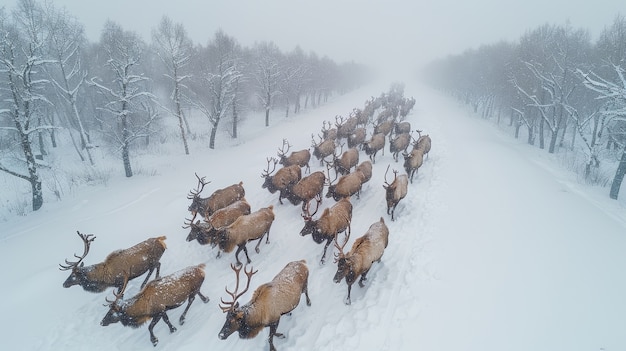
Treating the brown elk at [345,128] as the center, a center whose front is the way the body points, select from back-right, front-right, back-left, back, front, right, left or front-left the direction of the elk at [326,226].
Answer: front-left

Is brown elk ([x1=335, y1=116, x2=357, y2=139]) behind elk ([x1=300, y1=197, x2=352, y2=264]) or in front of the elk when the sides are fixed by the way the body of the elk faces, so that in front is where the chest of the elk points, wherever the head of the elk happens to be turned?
behind

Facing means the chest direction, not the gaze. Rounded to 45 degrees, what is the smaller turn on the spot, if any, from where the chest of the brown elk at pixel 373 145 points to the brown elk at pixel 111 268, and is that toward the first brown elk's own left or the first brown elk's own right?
0° — it already faces it

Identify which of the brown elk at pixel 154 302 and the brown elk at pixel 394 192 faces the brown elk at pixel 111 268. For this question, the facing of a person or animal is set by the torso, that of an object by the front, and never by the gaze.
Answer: the brown elk at pixel 394 192

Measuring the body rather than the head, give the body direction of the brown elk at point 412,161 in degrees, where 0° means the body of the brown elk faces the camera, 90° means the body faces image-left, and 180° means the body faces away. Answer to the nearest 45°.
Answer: approximately 45°

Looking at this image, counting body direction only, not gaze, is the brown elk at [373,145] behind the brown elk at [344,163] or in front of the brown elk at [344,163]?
behind

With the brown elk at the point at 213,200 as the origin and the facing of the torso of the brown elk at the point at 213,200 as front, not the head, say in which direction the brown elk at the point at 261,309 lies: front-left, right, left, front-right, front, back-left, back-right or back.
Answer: front-left

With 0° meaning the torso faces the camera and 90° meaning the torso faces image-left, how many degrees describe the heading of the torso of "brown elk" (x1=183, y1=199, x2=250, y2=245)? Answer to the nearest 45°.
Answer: approximately 45°

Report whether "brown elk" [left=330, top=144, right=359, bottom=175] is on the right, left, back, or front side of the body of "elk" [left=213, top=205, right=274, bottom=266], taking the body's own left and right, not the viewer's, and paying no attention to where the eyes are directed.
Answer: back
